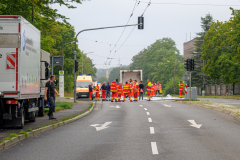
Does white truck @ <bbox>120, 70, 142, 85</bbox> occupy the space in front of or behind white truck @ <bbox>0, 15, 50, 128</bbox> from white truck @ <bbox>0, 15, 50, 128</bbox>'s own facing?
in front

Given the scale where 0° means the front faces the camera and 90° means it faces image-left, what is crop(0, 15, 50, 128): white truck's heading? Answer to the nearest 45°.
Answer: approximately 180°

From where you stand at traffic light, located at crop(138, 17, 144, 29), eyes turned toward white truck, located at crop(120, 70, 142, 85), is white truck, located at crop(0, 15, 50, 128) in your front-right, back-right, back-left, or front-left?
back-left
